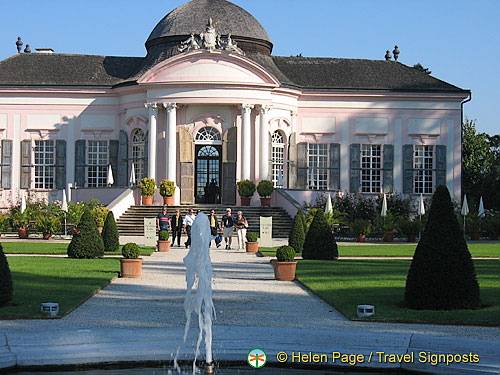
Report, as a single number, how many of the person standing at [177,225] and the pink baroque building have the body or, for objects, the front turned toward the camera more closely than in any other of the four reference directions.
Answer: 2

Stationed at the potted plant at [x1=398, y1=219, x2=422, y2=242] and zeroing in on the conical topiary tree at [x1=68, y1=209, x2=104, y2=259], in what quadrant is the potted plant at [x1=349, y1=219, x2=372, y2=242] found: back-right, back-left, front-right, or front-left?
front-right

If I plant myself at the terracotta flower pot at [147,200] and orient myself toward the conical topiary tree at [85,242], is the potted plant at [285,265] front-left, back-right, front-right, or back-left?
front-left

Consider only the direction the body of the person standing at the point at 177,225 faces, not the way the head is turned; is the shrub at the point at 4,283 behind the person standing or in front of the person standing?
in front

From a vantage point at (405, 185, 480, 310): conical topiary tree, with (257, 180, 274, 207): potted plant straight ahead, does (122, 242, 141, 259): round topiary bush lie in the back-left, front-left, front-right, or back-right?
front-left

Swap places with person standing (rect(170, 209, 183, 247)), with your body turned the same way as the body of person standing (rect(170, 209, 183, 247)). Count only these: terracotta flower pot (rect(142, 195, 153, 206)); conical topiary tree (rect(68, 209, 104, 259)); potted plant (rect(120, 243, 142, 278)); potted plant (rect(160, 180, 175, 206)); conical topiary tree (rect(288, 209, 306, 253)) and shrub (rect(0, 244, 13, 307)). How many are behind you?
2

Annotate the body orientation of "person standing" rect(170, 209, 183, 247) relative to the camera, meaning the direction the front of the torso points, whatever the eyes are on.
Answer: toward the camera

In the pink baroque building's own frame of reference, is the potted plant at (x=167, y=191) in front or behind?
in front

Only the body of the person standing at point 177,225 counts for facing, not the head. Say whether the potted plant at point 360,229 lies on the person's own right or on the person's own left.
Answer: on the person's own left

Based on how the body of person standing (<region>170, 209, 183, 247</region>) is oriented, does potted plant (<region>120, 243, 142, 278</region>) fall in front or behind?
in front

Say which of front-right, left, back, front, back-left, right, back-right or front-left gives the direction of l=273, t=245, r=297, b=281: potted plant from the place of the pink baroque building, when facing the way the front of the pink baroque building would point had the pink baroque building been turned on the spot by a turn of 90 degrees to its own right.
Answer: left

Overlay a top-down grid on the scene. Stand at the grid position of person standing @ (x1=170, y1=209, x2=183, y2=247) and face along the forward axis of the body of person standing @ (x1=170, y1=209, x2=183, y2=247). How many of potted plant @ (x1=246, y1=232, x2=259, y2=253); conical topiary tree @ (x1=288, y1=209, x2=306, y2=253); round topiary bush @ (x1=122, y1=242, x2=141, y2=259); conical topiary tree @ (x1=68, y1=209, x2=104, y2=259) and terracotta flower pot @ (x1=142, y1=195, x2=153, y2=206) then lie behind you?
1

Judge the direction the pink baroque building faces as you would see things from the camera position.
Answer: facing the viewer

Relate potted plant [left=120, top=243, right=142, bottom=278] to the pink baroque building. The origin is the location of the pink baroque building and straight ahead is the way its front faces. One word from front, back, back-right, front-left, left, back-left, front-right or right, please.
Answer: front

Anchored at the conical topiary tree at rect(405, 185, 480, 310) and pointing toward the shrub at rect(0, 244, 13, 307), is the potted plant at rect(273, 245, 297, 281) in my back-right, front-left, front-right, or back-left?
front-right
